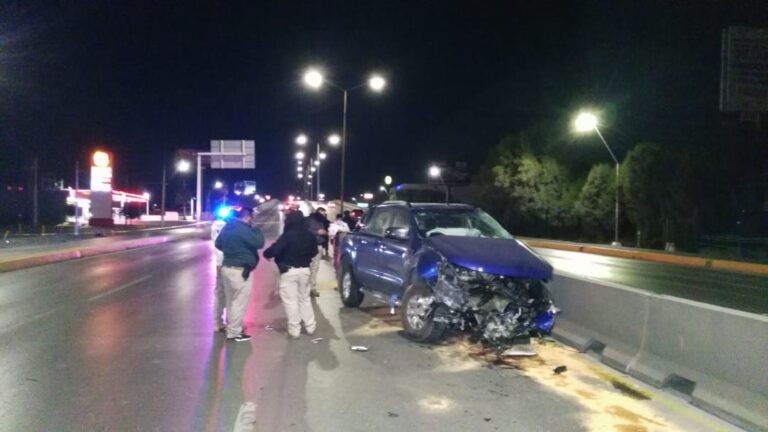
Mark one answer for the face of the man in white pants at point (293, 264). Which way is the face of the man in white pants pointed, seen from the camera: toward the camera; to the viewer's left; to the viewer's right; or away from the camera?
away from the camera

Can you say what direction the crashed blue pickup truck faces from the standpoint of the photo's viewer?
facing the viewer and to the right of the viewer

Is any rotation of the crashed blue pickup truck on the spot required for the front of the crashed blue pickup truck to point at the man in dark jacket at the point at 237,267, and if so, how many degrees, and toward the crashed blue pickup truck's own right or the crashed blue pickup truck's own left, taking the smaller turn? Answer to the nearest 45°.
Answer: approximately 135° to the crashed blue pickup truck's own right

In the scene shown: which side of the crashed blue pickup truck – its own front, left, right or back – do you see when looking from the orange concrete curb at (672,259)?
left

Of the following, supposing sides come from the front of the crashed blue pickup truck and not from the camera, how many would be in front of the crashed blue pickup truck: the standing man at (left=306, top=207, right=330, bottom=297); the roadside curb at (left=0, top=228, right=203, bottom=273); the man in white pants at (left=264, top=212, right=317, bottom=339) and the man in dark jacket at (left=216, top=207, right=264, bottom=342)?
0

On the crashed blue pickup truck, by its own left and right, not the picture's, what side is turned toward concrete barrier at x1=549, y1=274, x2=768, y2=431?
front

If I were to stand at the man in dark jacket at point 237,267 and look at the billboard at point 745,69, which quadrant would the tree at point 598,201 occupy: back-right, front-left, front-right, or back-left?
front-left

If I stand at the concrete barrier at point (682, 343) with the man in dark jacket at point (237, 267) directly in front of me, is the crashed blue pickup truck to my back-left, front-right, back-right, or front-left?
front-right

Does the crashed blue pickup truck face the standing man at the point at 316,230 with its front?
no

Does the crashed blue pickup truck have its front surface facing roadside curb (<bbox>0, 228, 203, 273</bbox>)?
no

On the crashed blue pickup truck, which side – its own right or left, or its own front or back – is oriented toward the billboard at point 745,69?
left
